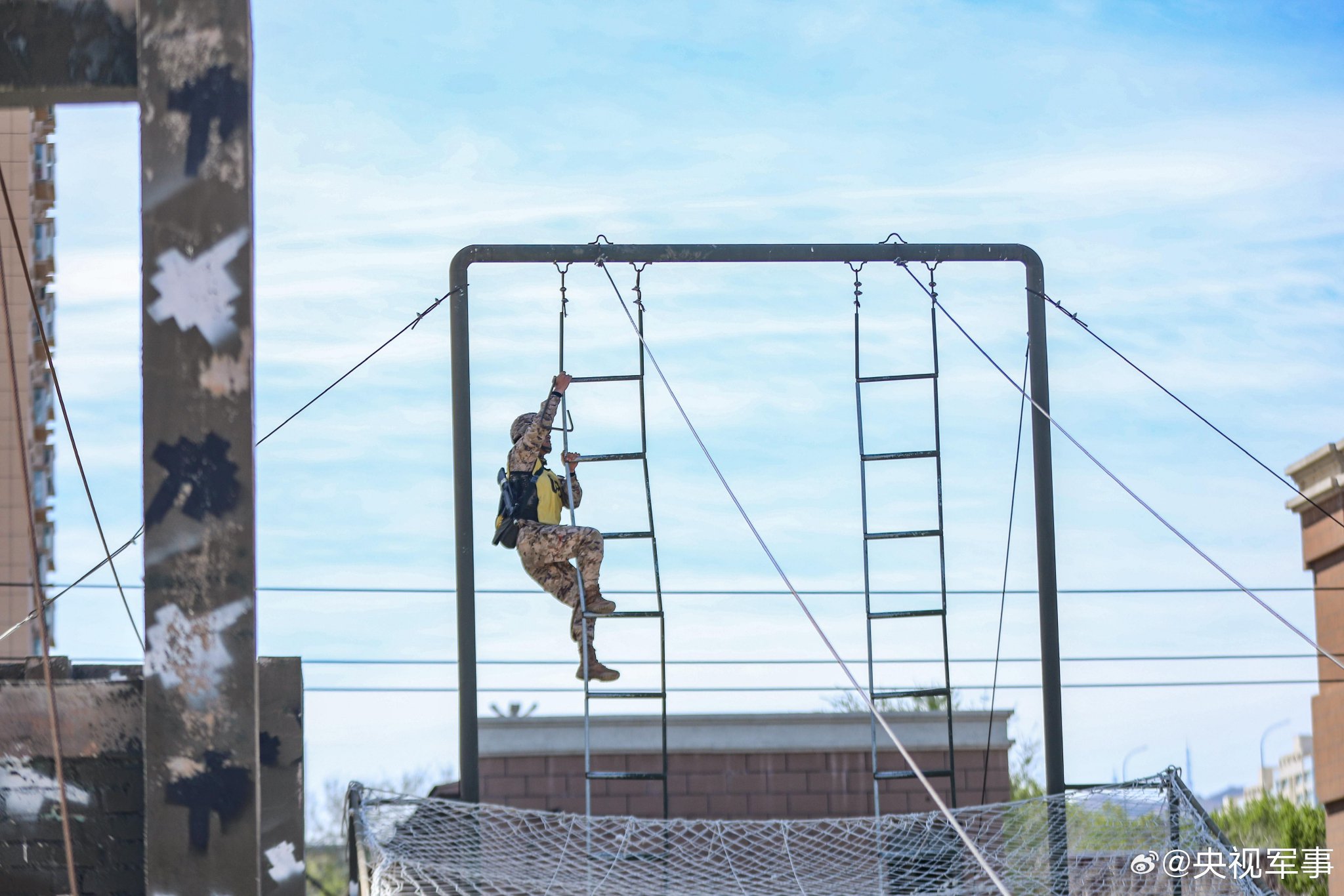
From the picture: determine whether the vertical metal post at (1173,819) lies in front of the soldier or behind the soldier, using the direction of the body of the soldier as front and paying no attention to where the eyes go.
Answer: in front

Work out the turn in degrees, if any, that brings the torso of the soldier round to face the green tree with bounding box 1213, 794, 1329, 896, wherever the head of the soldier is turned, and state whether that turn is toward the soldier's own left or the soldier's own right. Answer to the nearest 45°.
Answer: approximately 45° to the soldier's own left

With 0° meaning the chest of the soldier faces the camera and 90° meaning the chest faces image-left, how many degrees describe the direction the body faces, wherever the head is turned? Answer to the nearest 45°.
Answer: approximately 270°

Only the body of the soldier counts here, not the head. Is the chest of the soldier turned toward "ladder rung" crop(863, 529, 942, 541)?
yes

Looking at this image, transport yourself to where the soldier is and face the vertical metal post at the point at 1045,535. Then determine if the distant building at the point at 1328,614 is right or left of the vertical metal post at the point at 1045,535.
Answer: left

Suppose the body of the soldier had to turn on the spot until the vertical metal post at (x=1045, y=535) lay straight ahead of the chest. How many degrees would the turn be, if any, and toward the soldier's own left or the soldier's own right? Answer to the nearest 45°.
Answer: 0° — they already face it
